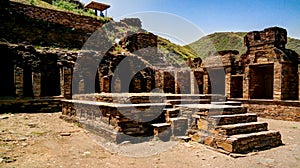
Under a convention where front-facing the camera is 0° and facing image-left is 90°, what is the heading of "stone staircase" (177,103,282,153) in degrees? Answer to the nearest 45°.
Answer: approximately 315°
